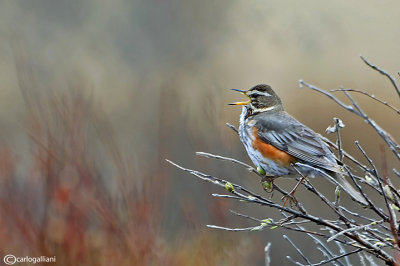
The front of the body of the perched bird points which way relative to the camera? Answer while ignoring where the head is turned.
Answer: to the viewer's left
